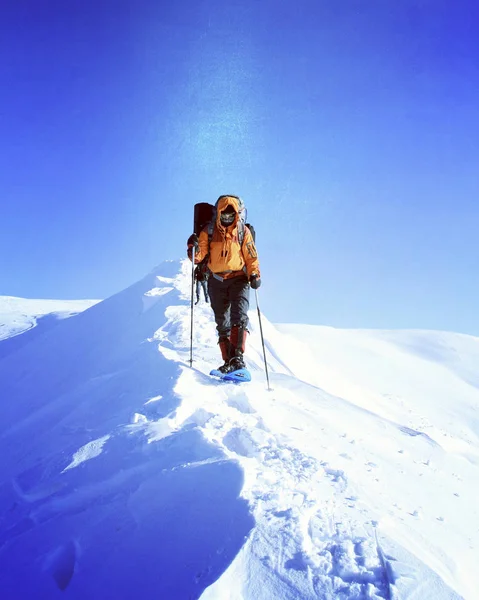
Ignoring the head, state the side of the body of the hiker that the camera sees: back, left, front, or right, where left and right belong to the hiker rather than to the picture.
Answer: front
